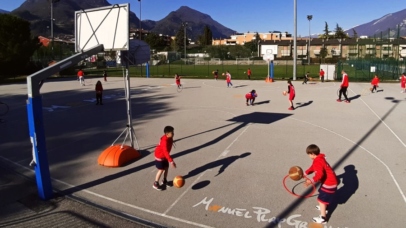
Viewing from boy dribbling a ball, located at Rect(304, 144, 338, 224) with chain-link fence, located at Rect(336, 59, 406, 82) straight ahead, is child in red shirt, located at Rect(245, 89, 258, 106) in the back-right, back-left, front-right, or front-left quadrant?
front-left

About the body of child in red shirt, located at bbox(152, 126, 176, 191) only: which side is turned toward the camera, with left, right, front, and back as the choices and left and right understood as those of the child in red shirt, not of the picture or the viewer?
right

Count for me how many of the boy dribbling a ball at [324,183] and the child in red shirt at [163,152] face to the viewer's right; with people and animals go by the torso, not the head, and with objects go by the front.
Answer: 1

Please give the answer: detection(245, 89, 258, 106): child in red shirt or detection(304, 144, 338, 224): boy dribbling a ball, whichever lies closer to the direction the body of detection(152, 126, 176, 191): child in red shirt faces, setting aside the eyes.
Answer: the boy dribbling a ball

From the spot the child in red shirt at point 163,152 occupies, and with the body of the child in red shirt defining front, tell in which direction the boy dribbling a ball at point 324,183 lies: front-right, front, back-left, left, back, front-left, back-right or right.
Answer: front-right

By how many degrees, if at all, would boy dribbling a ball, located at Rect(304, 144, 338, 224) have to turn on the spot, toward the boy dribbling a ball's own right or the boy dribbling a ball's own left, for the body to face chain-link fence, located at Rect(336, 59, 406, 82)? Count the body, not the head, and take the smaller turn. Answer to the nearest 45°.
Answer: approximately 90° to the boy dribbling a ball's own right

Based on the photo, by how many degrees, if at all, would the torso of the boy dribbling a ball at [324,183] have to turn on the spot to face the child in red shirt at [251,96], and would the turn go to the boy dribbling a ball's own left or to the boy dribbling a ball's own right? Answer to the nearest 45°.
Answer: approximately 90° to the boy dribbling a ball's own right

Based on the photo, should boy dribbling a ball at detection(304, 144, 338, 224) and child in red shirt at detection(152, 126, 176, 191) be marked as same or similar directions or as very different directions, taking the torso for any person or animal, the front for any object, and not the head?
very different directions

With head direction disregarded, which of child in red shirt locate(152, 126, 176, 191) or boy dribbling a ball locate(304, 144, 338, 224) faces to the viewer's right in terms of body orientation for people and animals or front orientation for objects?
the child in red shirt

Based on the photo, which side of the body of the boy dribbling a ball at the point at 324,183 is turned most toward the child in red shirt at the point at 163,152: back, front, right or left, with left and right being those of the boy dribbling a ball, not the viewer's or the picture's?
front

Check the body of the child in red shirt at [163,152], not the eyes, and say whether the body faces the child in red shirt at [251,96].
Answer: no

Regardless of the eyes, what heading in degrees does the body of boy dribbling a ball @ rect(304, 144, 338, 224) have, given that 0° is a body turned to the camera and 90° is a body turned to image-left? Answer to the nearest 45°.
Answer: approximately 90°

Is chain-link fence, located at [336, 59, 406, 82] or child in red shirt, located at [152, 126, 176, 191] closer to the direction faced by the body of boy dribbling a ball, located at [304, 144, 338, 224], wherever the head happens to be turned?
the child in red shirt

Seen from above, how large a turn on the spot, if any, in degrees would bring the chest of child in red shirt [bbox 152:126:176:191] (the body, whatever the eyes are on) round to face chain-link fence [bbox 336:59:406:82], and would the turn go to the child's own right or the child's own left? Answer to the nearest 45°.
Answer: approximately 45° to the child's own left
